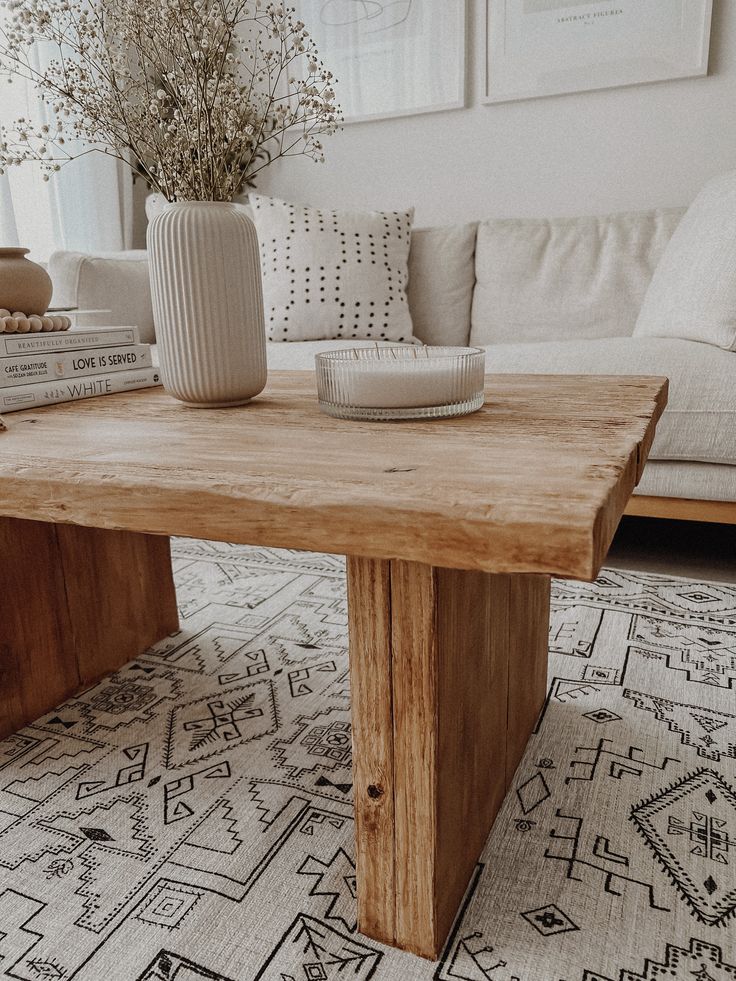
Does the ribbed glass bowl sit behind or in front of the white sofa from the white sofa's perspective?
in front

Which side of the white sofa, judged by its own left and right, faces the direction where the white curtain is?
right

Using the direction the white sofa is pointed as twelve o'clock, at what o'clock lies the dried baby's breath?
The dried baby's breath is roughly at 1 o'clock from the white sofa.

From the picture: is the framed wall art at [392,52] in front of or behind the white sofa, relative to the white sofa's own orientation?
behind

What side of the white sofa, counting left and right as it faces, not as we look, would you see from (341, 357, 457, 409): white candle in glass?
front

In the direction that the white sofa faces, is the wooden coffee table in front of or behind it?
in front

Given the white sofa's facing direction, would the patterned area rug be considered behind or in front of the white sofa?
in front

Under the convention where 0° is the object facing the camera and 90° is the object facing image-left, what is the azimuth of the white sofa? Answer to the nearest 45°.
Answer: approximately 0°

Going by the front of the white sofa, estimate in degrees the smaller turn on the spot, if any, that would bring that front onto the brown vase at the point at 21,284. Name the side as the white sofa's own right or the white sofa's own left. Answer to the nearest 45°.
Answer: approximately 45° to the white sofa's own right
